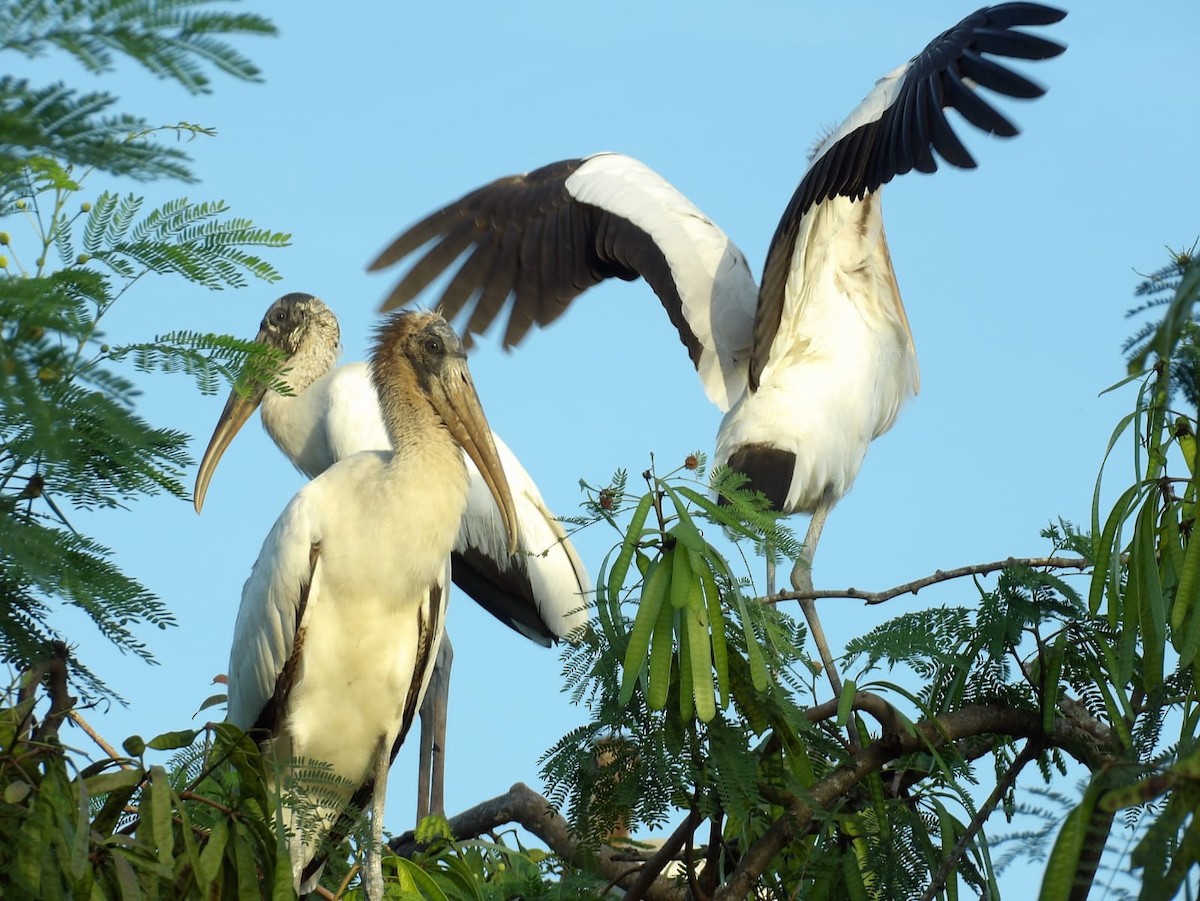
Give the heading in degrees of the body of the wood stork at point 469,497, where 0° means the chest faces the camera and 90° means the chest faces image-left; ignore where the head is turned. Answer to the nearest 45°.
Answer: approximately 90°

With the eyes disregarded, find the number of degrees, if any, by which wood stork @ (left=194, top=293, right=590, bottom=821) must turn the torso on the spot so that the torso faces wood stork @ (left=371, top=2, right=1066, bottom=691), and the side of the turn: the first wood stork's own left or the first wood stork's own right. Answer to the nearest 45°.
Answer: approximately 135° to the first wood stork's own left

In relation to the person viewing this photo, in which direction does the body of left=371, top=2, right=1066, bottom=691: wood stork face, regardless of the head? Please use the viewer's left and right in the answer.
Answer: facing away from the viewer and to the right of the viewer

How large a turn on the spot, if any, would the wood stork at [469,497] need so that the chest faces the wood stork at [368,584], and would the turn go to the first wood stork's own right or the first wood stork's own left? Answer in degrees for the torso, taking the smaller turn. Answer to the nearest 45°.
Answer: approximately 90° to the first wood stork's own left

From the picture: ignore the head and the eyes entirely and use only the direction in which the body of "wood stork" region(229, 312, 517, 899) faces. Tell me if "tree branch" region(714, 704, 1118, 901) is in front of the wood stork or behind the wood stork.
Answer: in front

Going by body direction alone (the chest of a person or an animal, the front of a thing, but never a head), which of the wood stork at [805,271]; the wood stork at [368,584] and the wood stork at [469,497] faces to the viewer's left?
the wood stork at [469,497]

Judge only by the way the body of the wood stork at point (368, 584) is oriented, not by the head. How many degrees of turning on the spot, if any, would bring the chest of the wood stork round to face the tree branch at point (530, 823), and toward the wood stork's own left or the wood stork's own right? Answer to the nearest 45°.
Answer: approximately 45° to the wood stork's own left

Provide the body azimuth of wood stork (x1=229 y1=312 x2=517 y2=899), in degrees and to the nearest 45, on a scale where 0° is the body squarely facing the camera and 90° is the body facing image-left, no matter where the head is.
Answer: approximately 315°

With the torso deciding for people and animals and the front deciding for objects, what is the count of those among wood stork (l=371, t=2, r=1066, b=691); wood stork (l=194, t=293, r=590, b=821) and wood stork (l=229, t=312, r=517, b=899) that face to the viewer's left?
1

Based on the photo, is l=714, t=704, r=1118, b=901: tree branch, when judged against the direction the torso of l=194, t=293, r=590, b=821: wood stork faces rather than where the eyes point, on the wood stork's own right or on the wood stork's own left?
on the wood stork's own left

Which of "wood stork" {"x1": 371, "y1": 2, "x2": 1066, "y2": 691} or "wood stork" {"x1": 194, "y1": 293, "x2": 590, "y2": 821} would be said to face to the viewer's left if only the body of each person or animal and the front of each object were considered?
"wood stork" {"x1": 194, "y1": 293, "x2": 590, "y2": 821}
